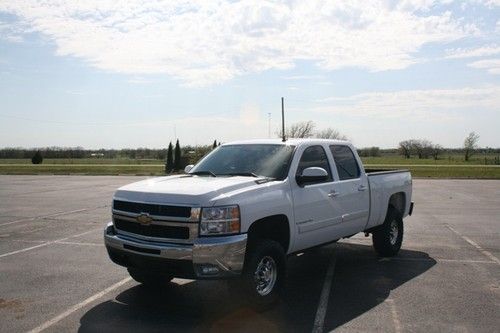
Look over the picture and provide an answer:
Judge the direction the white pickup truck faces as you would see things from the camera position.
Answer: facing the viewer and to the left of the viewer
